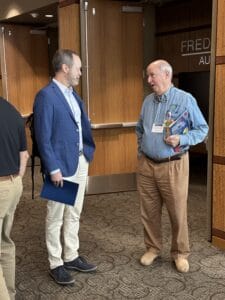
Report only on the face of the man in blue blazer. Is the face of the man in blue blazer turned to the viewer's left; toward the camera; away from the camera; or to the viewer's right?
to the viewer's right

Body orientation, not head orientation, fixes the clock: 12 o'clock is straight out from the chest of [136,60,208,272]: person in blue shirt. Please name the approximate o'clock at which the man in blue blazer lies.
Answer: The man in blue blazer is roughly at 1 o'clock from the person in blue shirt.

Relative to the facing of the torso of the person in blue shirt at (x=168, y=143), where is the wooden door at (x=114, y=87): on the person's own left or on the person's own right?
on the person's own right

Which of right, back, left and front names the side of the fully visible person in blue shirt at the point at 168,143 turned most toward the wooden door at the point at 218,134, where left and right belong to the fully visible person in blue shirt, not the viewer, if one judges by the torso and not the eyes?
back

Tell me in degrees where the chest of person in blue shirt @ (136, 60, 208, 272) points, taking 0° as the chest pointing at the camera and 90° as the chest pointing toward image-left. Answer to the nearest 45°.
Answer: approximately 45°

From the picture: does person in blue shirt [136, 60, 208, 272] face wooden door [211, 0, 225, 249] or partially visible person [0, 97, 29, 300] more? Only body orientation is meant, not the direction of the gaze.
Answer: the partially visible person
